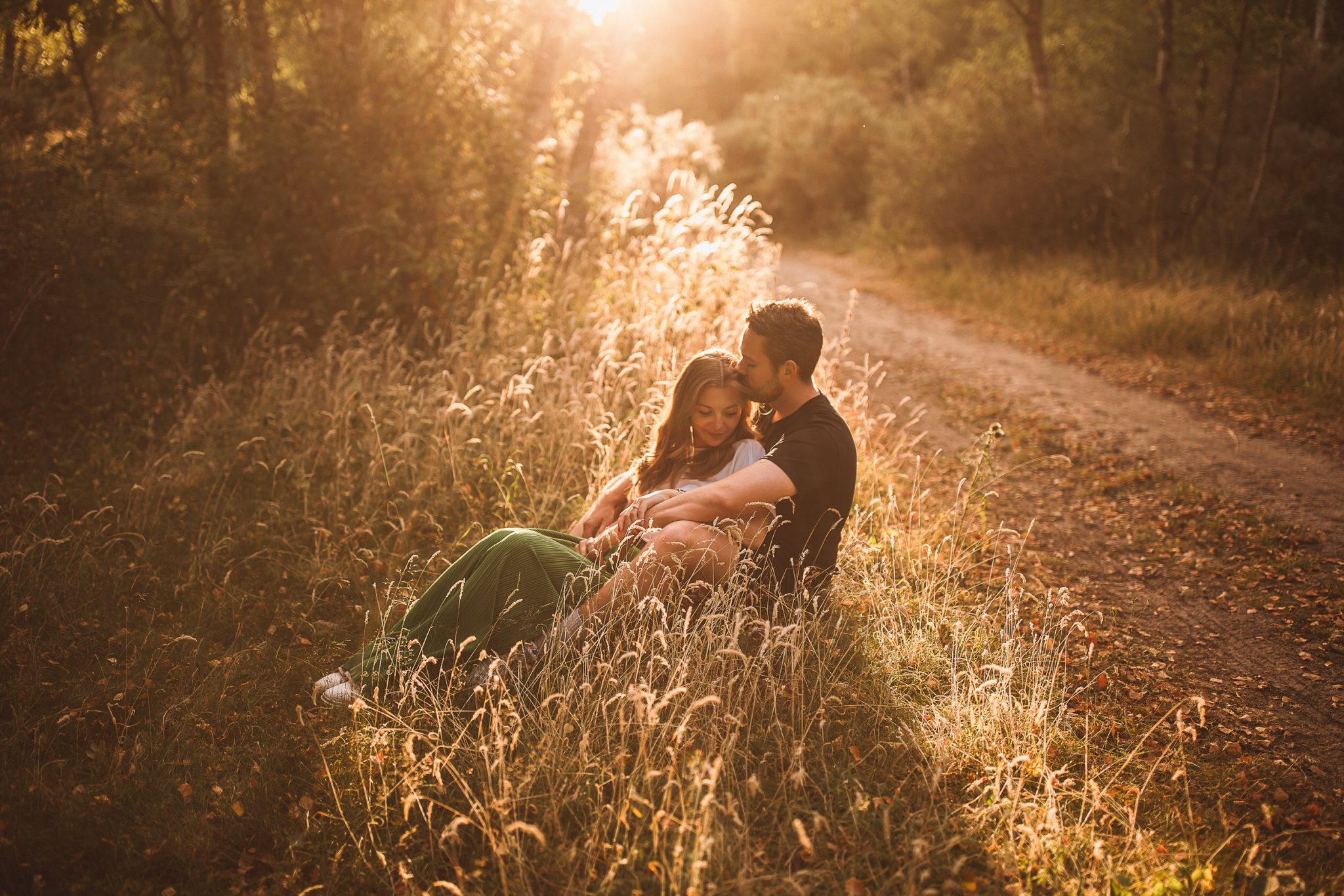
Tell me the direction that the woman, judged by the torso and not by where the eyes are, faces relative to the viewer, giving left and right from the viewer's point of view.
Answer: facing the viewer and to the left of the viewer

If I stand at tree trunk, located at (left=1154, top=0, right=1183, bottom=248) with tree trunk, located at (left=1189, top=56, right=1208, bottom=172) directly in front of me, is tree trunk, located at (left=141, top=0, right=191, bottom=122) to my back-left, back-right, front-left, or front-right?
back-left

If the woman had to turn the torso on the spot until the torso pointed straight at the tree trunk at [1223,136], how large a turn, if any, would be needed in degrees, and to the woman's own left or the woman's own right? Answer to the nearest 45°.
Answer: approximately 180°

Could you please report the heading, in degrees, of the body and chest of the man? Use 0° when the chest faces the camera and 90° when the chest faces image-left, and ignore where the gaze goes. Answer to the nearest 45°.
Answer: approximately 90°

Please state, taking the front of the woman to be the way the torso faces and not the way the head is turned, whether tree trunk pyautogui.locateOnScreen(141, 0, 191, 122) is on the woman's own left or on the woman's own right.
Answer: on the woman's own right

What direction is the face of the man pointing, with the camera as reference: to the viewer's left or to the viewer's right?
to the viewer's left

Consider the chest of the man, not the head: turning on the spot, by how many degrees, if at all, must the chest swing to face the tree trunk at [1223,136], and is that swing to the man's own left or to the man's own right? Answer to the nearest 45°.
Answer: approximately 135° to the man's own right

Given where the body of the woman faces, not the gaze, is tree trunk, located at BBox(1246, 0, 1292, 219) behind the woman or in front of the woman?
behind

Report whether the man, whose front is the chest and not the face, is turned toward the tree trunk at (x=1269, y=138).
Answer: no

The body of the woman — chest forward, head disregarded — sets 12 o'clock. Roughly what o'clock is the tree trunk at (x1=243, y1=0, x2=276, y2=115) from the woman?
The tree trunk is roughly at 4 o'clock from the woman.
